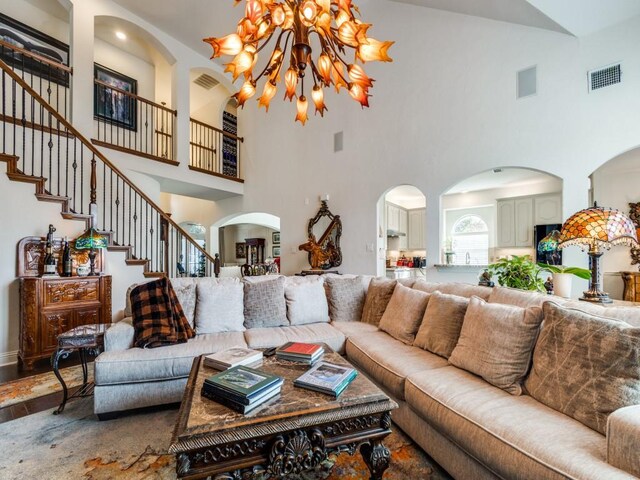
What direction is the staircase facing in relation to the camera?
to the viewer's right

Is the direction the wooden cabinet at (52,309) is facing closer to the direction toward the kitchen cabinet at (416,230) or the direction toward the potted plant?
the potted plant

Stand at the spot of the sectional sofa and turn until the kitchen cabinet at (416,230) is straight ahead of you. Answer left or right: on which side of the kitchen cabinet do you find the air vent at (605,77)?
right

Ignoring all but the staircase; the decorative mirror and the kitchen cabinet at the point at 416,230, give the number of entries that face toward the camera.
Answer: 2

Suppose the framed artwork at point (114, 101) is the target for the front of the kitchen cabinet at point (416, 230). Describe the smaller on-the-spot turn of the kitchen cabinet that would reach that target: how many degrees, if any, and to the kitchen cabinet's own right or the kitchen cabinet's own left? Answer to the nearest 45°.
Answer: approximately 45° to the kitchen cabinet's own right

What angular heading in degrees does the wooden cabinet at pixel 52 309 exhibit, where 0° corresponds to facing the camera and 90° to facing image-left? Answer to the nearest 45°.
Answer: approximately 315°

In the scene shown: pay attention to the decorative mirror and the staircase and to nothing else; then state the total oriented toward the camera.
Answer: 1

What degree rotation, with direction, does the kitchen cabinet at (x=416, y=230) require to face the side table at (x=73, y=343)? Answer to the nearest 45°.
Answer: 0° — it already faces it

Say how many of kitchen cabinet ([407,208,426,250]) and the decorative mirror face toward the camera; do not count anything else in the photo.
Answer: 2
